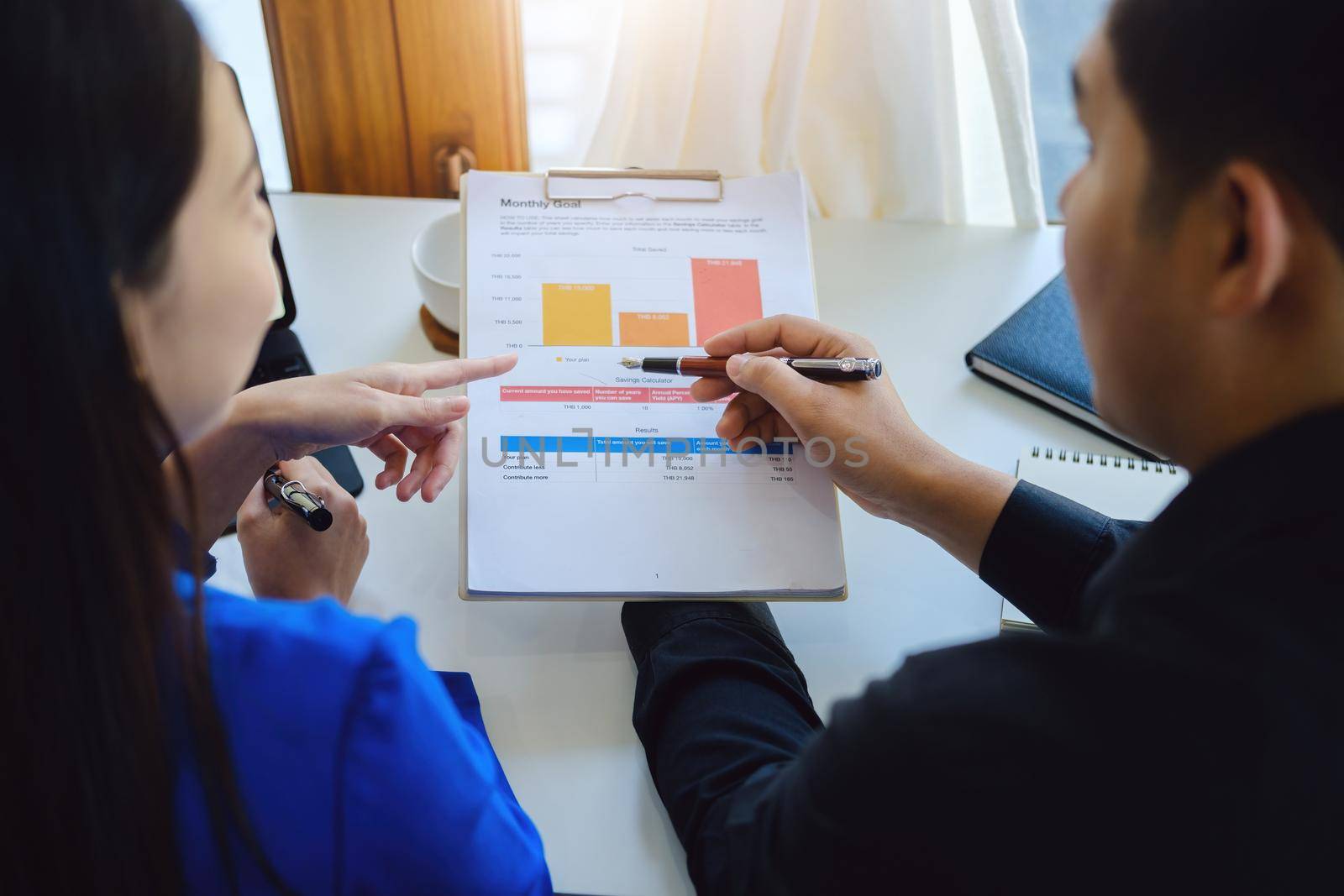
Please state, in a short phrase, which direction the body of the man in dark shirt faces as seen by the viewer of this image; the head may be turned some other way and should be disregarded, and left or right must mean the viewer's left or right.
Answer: facing away from the viewer and to the left of the viewer

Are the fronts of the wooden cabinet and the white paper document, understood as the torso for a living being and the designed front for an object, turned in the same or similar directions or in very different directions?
same or similar directions

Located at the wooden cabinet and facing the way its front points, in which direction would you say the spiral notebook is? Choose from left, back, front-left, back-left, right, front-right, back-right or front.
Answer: front-left

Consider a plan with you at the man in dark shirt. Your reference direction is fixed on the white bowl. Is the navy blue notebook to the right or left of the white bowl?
right

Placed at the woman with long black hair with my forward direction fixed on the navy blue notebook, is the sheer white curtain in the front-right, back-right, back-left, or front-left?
front-left

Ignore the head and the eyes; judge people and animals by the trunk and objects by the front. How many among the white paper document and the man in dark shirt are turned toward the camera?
1

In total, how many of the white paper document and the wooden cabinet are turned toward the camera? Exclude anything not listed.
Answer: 2

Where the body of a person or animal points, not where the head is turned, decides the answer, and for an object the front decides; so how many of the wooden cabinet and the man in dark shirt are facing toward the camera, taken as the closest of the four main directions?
1

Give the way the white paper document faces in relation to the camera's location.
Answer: facing the viewer

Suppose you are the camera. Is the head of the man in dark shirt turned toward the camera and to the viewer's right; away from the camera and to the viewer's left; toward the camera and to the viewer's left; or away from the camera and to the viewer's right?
away from the camera and to the viewer's left

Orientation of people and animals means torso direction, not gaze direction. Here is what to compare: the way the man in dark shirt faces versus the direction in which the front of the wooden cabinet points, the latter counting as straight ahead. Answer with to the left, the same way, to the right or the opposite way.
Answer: the opposite way

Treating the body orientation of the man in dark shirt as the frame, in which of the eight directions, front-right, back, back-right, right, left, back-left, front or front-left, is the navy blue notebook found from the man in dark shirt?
front-right

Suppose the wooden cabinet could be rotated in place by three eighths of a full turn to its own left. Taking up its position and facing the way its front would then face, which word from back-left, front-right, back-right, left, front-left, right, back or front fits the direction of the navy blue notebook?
right

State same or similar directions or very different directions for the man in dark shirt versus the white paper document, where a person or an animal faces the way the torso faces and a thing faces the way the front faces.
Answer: very different directions

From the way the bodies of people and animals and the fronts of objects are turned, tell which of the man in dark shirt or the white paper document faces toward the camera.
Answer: the white paper document
